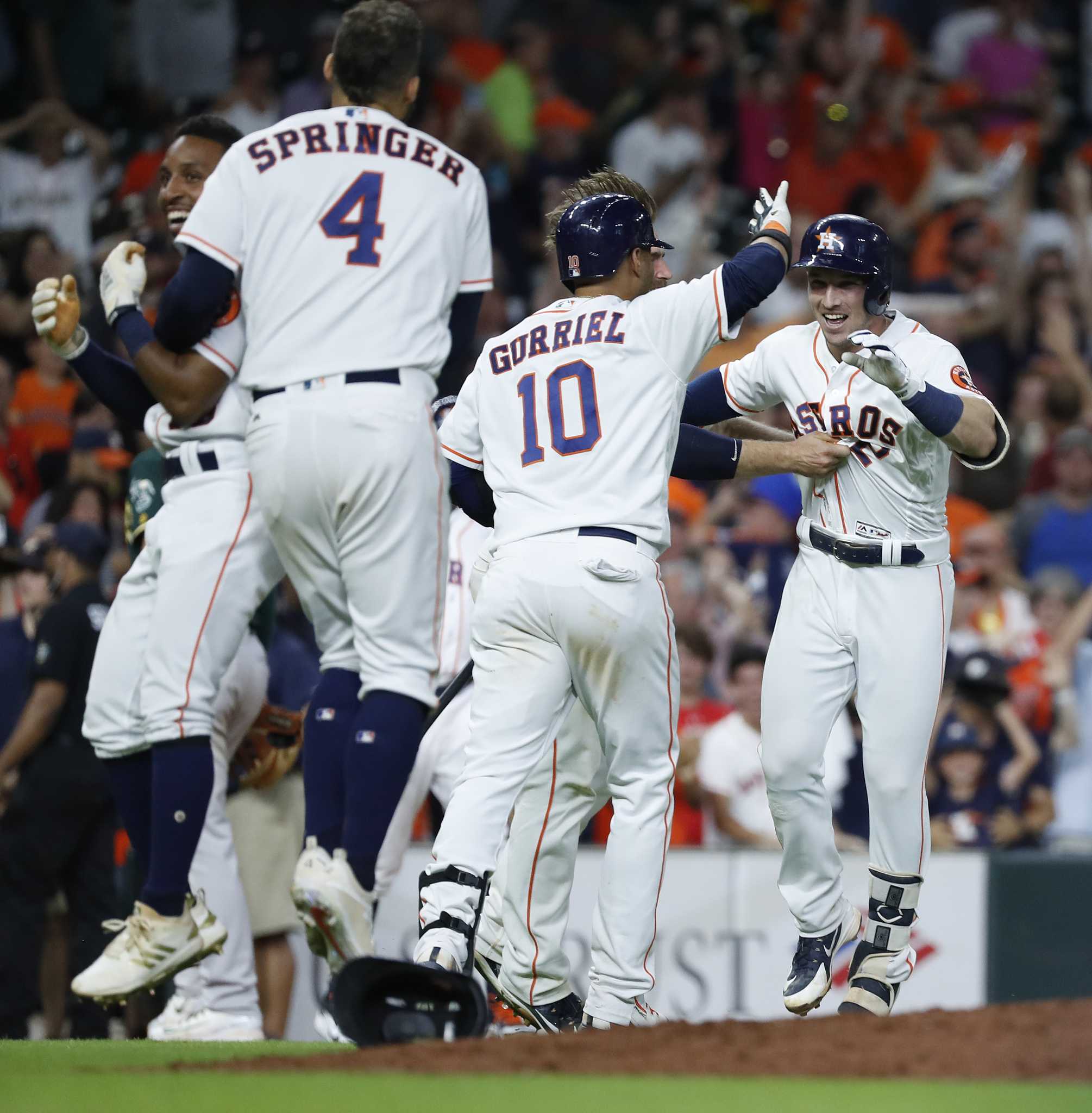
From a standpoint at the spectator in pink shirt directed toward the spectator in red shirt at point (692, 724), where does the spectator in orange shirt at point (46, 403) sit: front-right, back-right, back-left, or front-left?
front-right

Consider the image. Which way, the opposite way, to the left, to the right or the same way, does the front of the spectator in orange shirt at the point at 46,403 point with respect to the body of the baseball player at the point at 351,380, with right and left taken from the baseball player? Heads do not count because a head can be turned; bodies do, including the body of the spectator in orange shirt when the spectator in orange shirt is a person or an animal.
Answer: the opposite way

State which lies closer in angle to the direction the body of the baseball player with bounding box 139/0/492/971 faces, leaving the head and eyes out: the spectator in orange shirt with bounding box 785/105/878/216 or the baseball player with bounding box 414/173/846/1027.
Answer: the spectator in orange shirt

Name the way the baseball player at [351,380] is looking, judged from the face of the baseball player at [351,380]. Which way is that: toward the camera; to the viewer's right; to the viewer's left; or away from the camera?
away from the camera

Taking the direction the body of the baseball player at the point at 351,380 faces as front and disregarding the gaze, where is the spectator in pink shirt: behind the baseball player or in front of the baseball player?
in front

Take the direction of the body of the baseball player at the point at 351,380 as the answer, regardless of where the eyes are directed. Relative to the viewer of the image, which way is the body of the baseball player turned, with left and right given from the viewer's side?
facing away from the viewer

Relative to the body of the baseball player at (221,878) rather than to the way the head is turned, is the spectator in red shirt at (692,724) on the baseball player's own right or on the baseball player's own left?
on the baseball player's own right

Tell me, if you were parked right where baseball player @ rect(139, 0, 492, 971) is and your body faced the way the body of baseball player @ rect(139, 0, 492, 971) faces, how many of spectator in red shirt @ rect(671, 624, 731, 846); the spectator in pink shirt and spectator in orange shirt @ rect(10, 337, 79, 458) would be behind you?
0

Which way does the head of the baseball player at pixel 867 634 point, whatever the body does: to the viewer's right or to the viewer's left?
to the viewer's left

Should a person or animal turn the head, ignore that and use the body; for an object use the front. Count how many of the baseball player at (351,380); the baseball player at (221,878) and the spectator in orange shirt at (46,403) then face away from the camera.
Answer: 1

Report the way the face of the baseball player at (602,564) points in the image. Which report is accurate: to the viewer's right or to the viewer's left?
to the viewer's right

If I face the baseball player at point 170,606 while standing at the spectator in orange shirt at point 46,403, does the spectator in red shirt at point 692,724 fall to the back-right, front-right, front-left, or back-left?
front-left

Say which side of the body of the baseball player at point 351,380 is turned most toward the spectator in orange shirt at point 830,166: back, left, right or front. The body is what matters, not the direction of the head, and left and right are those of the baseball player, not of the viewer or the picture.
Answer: front

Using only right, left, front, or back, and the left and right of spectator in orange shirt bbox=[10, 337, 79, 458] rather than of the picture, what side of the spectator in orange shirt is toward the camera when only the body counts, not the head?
front
